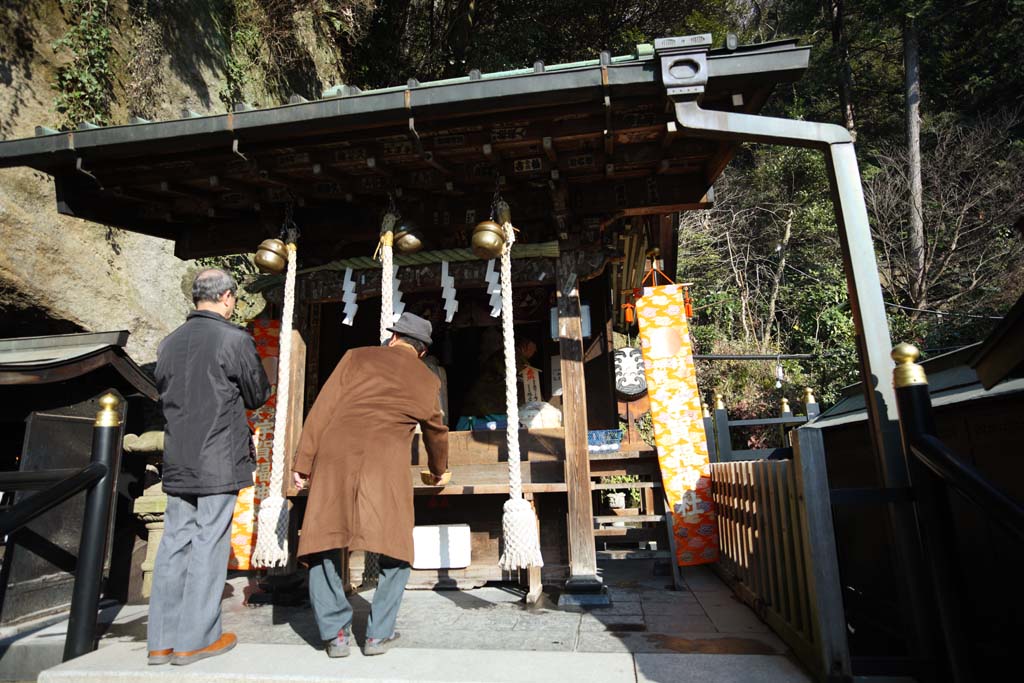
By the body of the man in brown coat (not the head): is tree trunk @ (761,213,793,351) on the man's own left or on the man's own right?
on the man's own right

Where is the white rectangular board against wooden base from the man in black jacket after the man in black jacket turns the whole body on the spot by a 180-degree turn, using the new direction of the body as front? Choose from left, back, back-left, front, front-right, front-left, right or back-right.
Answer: back

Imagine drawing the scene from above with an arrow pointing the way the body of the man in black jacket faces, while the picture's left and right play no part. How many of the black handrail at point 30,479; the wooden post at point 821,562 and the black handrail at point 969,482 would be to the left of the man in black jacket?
1

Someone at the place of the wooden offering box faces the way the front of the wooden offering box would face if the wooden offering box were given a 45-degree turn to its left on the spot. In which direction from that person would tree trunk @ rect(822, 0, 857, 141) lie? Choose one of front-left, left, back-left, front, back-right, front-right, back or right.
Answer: left

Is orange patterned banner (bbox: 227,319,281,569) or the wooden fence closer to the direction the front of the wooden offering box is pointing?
the wooden fence

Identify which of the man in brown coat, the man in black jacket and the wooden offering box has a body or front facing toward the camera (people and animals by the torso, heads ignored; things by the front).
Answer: the wooden offering box

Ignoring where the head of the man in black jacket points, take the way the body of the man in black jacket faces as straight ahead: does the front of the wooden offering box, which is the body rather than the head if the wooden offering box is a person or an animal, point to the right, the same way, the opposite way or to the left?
the opposite way

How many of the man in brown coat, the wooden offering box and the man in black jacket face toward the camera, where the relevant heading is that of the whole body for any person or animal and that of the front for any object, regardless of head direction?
1

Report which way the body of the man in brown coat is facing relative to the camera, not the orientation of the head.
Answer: away from the camera

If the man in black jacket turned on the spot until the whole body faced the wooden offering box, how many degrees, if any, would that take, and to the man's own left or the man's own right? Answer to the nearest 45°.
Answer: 0° — they already face it

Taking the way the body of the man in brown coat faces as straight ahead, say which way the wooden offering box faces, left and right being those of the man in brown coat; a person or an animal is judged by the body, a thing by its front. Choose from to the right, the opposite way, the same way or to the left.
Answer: the opposite way

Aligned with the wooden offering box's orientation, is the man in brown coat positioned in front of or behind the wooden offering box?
in front

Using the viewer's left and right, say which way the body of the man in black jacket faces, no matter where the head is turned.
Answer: facing away from the viewer and to the right of the viewer

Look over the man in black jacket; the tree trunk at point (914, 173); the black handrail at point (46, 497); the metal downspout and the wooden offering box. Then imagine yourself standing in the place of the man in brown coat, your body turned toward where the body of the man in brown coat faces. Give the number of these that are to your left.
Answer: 2

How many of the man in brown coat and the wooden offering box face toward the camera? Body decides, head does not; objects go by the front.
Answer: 1

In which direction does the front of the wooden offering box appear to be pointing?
toward the camera

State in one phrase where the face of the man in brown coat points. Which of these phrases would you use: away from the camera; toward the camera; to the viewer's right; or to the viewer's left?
away from the camera
